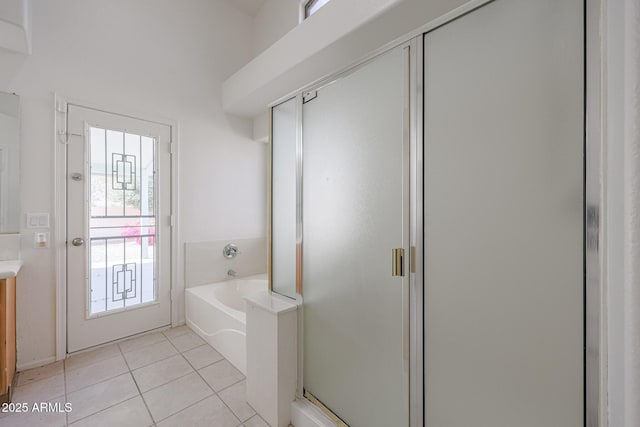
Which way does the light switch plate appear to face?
toward the camera

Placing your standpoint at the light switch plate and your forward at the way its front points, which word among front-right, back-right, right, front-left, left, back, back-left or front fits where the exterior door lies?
left

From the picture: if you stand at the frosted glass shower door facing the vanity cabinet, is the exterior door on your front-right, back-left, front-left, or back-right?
front-right

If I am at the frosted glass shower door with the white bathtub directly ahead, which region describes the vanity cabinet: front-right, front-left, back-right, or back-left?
front-left

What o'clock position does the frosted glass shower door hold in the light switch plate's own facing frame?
The frosted glass shower door is roughly at 11 o'clock from the light switch plate.

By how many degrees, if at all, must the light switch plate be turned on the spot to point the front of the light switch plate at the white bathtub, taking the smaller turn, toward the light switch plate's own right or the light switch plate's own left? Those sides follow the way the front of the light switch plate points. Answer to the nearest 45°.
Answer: approximately 45° to the light switch plate's own left
